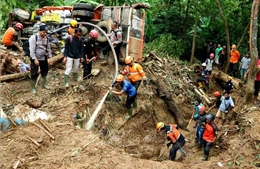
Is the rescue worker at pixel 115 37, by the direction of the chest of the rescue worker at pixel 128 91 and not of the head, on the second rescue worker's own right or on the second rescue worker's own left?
on the second rescue worker's own right

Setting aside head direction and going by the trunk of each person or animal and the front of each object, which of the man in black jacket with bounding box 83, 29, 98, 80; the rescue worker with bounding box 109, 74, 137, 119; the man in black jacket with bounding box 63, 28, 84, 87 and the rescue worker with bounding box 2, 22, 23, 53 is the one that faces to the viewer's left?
the rescue worker with bounding box 109, 74, 137, 119

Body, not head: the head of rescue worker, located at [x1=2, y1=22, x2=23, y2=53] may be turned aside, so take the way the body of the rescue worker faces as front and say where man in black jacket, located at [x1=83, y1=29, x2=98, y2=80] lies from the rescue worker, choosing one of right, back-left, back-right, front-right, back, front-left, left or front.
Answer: front-right

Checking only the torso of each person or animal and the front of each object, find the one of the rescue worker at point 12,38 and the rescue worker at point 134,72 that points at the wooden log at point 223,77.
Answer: the rescue worker at point 12,38

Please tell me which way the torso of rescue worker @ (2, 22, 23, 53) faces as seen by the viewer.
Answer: to the viewer's right

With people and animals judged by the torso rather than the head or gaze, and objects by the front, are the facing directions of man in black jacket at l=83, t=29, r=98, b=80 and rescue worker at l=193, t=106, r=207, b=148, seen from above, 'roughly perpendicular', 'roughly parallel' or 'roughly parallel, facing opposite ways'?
roughly perpendicular

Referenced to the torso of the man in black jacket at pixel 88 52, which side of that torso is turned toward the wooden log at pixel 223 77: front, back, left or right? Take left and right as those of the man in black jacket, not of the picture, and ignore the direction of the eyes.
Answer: left

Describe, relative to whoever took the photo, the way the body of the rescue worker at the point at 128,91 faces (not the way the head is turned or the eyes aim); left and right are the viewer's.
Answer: facing to the left of the viewer

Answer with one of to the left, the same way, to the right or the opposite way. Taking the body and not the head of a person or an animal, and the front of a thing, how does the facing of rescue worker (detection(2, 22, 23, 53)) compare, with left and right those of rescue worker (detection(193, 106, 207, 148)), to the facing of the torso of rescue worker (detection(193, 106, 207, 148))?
the opposite way

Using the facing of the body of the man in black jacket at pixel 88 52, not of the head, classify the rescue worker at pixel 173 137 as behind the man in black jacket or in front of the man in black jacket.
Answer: in front

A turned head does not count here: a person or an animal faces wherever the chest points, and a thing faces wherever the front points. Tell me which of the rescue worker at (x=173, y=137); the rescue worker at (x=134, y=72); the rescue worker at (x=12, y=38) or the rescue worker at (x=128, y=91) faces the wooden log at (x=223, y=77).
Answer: the rescue worker at (x=12, y=38)

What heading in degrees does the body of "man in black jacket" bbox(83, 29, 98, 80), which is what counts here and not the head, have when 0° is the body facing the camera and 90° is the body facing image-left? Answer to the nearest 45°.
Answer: approximately 315°

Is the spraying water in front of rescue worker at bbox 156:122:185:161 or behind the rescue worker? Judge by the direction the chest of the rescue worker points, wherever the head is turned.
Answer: in front

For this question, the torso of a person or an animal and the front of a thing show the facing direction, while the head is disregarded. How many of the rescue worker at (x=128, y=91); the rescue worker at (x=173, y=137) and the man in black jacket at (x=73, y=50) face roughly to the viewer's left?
2

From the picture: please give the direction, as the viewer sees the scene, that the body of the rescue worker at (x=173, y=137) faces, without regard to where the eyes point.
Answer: to the viewer's left
